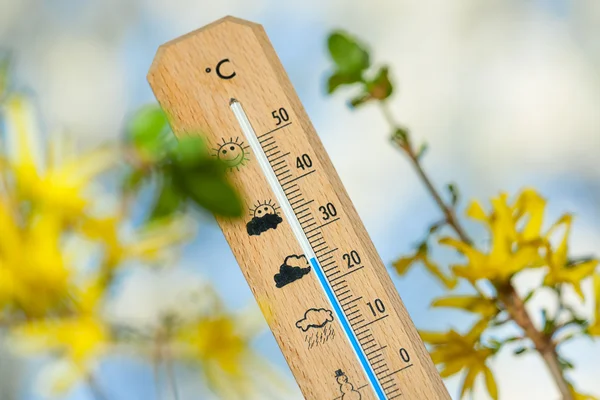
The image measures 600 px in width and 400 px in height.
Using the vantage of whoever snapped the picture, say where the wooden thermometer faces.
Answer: facing the viewer
